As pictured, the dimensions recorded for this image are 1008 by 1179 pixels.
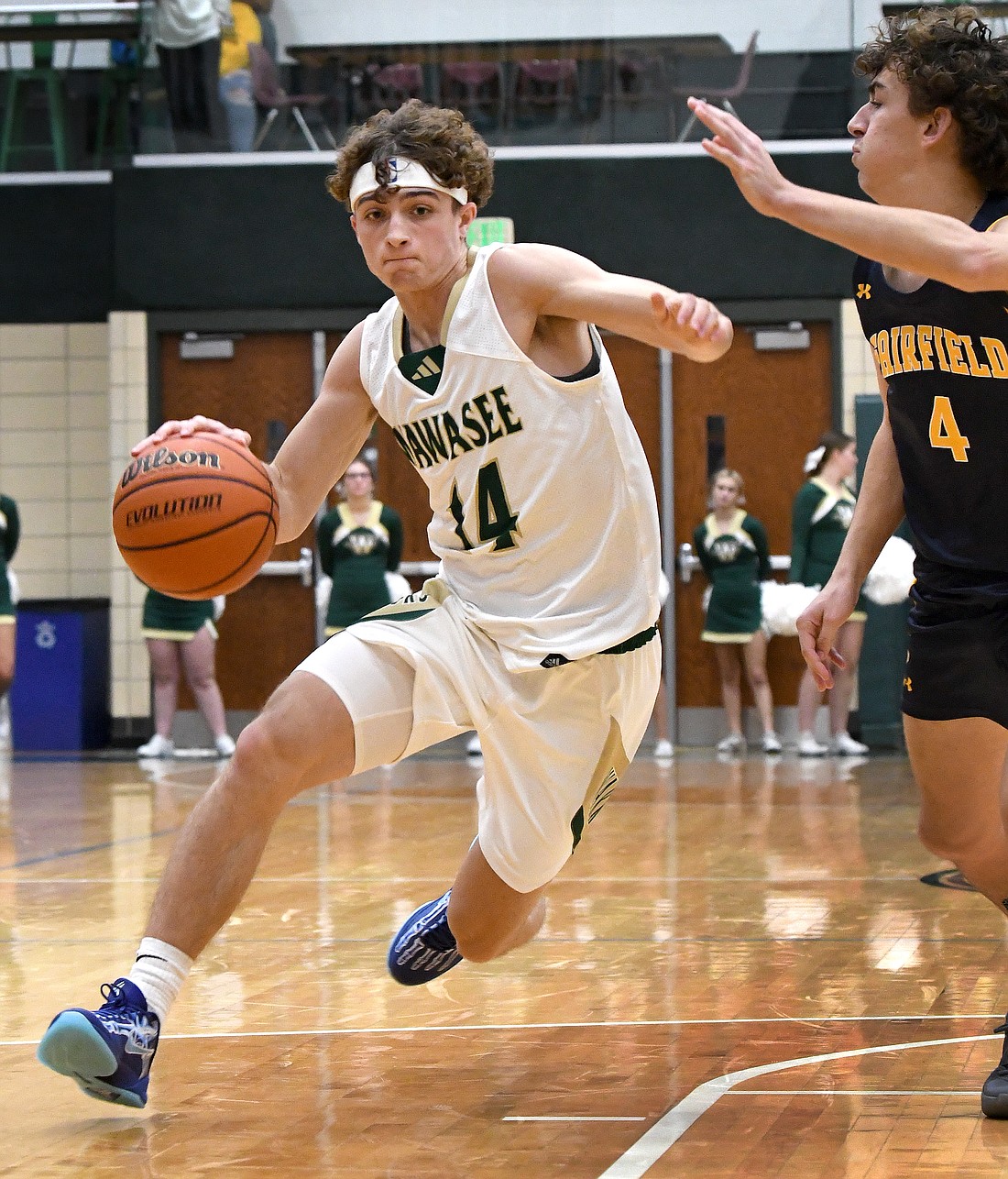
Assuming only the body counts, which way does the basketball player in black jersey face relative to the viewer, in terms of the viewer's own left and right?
facing the viewer and to the left of the viewer

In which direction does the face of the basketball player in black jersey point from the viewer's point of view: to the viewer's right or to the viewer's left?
to the viewer's left

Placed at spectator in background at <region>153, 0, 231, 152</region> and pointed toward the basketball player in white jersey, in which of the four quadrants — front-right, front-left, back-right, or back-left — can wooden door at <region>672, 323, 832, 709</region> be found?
front-left

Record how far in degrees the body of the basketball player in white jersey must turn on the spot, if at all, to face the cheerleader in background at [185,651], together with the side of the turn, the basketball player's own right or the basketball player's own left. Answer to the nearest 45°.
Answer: approximately 135° to the basketball player's own right

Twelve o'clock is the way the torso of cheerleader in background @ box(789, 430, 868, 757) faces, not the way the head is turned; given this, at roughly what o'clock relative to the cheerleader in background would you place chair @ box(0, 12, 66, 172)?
The chair is roughly at 5 o'clock from the cheerleader in background.

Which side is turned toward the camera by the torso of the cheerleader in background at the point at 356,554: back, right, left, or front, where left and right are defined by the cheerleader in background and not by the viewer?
front

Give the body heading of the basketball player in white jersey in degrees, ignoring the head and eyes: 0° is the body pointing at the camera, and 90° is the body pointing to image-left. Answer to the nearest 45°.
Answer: approximately 45°

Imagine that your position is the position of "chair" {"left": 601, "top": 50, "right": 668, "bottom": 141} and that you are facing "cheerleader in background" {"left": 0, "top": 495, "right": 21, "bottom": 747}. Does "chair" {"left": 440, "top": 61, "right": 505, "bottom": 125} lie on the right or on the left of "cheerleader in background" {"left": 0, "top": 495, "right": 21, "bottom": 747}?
right
